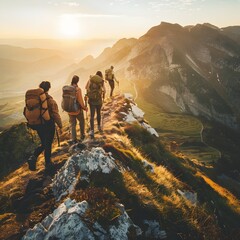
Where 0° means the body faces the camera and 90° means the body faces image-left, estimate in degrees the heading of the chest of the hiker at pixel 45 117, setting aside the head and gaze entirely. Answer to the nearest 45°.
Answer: approximately 225°
